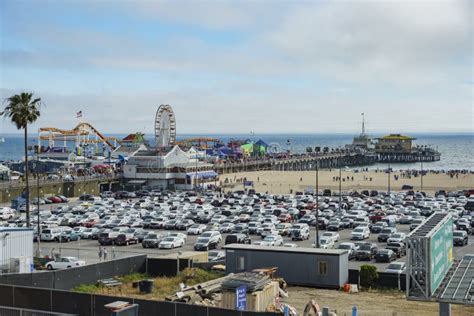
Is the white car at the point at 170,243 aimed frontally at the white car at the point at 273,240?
no

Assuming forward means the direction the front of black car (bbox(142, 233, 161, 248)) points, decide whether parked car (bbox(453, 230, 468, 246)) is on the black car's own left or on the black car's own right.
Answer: on the black car's own left

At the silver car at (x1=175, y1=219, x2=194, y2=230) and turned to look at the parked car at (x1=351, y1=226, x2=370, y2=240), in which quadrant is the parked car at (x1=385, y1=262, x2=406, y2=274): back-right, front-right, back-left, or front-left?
front-right

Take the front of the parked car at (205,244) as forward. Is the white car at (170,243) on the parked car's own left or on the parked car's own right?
on the parked car's own right

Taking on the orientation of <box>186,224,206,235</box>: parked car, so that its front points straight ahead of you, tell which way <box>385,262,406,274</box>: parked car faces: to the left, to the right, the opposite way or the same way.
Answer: the same way

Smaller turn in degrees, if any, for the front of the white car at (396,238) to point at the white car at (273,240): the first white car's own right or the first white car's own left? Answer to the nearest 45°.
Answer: approximately 45° to the first white car's own right

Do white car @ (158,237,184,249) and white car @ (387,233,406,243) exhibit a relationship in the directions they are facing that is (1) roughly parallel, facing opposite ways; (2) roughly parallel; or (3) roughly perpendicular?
roughly parallel

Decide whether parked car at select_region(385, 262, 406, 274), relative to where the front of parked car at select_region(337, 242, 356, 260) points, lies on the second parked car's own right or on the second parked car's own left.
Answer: on the second parked car's own left

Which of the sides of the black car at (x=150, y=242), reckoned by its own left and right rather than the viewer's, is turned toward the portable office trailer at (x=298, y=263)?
left

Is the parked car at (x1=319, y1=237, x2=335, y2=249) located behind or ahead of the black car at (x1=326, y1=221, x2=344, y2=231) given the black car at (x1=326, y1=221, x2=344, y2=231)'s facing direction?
ahead

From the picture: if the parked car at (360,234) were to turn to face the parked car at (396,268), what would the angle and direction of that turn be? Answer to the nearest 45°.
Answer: approximately 45° to its left

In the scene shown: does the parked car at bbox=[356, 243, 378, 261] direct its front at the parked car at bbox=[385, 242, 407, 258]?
no

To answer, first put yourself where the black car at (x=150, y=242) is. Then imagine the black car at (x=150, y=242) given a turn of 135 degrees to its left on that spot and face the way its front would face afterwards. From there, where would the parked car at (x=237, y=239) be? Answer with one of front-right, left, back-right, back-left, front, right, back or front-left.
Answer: front

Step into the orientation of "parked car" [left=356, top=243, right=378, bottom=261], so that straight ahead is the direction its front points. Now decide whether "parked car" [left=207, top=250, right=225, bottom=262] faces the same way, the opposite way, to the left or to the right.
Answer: the same way

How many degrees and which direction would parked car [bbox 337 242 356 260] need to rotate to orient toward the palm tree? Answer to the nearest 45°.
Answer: approximately 45° to its right

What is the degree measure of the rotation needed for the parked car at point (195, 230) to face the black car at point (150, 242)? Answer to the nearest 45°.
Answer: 0° — it already faces it

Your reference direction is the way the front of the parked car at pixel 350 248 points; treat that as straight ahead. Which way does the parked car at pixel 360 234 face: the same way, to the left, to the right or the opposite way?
the same way

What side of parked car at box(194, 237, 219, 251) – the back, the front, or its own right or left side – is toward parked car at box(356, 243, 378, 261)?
left

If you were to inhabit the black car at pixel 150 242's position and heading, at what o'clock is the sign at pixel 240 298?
The sign is roughly at 10 o'clock from the black car.
